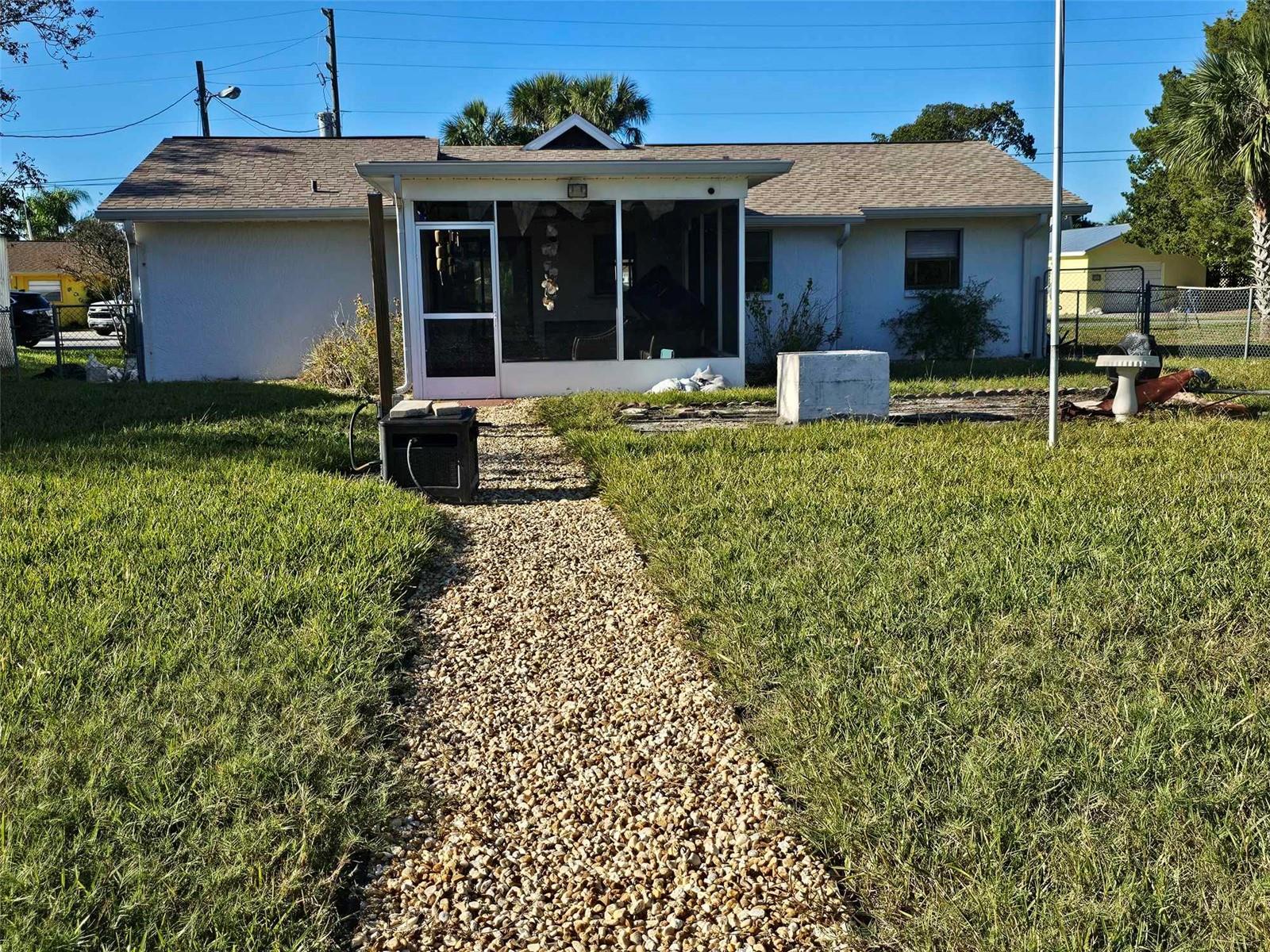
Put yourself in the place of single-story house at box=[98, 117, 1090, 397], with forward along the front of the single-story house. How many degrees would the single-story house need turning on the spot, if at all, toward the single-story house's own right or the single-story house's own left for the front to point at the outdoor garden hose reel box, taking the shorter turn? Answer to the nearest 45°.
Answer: approximately 180°

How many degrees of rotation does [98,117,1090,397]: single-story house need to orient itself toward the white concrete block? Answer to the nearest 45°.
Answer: approximately 180°

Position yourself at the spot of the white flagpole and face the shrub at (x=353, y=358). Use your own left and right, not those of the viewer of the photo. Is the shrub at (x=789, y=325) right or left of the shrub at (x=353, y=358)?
right

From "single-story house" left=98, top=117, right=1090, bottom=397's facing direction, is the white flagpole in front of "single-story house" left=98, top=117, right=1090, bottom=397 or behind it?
in front

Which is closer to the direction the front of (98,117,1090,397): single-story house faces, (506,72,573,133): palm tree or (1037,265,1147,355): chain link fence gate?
the palm tree

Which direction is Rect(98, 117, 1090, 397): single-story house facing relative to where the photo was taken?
away from the camera

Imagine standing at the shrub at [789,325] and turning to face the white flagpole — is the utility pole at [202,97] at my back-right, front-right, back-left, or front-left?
back-right

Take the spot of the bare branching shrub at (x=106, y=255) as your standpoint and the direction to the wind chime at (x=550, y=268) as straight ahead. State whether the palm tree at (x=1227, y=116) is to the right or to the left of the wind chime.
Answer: left
